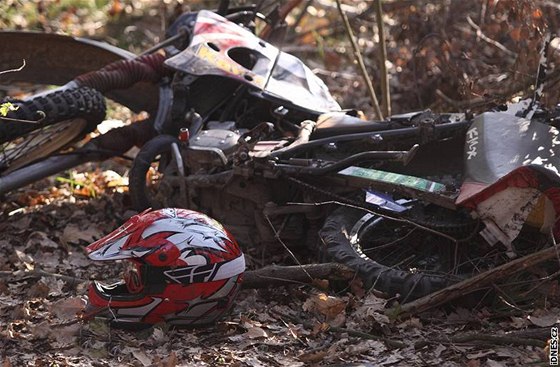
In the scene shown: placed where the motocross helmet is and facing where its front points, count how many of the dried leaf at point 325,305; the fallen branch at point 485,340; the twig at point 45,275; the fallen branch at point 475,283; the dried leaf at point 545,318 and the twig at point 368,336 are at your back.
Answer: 5

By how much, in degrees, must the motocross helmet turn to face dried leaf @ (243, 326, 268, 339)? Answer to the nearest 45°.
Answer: approximately 180°

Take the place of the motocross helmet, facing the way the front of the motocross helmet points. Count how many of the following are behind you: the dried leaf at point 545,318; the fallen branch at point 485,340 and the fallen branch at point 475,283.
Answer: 3

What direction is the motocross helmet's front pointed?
to the viewer's left

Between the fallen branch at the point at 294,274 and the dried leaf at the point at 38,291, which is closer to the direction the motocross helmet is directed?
the dried leaf

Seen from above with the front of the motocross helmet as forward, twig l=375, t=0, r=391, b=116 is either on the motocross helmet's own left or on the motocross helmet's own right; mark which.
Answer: on the motocross helmet's own right

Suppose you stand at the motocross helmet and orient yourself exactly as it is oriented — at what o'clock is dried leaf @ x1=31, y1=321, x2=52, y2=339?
The dried leaf is roughly at 12 o'clock from the motocross helmet.

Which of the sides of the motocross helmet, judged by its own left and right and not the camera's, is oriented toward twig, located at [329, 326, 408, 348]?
back

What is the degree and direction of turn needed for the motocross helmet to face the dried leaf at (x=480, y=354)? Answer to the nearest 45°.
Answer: approximately 180°

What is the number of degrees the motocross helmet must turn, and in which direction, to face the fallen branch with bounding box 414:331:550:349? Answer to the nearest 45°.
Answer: approximately 180°

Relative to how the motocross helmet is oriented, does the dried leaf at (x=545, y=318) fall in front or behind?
behind
